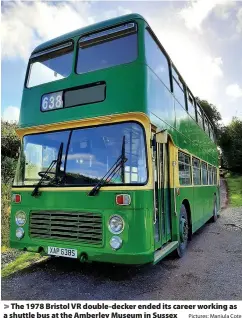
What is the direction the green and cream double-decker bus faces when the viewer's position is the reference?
facing the viewer and to the left of the viewer

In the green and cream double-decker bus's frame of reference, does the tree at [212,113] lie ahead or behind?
behind

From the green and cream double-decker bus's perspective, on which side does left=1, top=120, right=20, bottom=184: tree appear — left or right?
on its right
